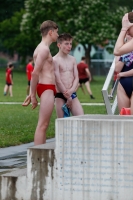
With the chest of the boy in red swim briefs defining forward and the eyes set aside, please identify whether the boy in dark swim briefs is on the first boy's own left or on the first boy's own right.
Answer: on the first boy's own left

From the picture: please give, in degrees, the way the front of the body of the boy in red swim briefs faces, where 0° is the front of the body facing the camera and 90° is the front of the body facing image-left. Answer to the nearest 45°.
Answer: approximately 270°

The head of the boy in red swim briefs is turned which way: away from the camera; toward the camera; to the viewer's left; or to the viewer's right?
to the viewer's right
